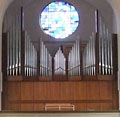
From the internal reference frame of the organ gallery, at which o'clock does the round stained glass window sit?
The round stained glass window is roughly at 6 o'clock from the organ gallery.

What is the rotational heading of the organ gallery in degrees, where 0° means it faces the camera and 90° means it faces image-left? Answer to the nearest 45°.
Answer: approximately 0°

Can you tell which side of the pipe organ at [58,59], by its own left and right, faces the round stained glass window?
back
